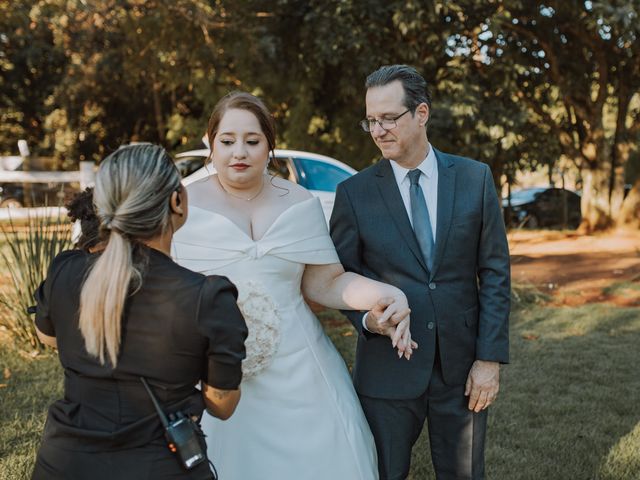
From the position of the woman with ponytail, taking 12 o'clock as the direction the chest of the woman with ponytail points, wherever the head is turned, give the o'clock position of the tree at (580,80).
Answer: The tree is roughly at 12 o'clock from the woman with ponytail.

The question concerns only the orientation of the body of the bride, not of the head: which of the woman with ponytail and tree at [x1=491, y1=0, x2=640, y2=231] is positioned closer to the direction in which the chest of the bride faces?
the woman with ponytail

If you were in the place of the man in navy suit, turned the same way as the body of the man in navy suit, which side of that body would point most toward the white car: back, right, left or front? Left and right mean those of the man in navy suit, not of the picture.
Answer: back

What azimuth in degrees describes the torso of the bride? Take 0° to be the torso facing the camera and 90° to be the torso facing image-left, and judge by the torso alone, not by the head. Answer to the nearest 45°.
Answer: approximately 0°

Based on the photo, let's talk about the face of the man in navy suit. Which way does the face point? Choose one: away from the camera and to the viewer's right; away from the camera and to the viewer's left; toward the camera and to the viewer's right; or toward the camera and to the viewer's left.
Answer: toward the camera and to the viewer's left

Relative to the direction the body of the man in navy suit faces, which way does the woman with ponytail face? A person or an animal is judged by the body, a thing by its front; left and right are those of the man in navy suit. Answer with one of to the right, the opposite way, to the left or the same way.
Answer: the opposite way

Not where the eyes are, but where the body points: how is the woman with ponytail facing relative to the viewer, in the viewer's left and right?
facing away from the viewer and to the right of the viewer

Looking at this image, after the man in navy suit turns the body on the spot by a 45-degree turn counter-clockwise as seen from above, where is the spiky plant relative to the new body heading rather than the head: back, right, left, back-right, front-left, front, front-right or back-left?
back

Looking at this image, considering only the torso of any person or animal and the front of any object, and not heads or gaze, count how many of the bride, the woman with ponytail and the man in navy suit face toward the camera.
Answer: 2

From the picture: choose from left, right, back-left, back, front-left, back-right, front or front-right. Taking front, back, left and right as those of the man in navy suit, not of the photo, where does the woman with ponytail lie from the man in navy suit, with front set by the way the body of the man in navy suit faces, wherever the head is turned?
front-right

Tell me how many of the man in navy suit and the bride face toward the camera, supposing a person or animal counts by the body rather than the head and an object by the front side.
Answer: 2

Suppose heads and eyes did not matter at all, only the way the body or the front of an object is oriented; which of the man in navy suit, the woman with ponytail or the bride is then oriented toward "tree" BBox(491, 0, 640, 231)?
the woman with ponytail

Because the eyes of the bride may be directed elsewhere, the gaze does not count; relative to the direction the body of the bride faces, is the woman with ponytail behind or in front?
in front

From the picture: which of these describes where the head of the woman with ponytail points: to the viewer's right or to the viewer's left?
to the viewer's right

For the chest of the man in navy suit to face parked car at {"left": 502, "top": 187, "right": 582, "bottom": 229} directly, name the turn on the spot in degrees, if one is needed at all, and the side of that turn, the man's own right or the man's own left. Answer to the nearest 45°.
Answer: approximately 180°

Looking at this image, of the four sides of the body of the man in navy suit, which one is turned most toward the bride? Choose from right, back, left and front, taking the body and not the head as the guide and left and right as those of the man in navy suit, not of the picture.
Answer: right
